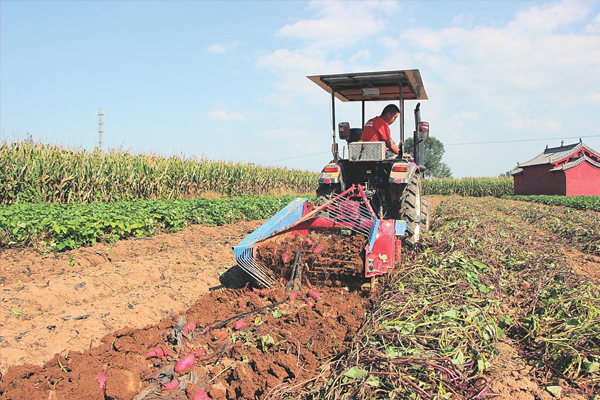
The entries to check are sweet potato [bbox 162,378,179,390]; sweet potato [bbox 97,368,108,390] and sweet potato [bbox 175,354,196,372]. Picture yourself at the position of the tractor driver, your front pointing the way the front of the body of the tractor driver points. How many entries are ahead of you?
0

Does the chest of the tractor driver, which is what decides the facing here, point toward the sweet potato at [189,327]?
no

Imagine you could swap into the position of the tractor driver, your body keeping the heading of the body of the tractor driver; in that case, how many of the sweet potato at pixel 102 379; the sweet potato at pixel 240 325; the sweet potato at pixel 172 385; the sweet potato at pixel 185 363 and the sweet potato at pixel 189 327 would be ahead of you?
0

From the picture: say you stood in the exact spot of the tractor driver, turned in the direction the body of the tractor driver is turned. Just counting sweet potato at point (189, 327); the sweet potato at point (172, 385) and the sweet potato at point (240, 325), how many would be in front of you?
0

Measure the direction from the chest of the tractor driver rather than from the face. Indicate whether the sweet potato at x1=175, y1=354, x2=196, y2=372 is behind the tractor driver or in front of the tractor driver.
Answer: behind

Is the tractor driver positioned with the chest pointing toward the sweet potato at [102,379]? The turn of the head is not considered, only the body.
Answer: no

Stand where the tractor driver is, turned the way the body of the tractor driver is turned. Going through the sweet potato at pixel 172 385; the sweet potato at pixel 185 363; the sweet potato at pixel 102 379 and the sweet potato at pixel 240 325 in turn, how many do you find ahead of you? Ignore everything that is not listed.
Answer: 0

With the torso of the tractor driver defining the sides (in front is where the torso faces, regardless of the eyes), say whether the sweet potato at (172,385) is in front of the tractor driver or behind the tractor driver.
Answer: behind

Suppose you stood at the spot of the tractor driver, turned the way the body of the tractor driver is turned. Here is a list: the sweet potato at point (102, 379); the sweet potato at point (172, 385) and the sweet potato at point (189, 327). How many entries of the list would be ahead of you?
0

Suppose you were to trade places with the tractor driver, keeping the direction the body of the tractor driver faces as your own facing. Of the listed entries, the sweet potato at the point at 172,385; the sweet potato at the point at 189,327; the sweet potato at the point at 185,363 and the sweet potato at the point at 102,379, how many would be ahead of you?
0

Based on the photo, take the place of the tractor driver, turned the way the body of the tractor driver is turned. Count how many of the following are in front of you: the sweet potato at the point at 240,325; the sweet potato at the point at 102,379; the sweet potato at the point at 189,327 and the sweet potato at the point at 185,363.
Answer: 0

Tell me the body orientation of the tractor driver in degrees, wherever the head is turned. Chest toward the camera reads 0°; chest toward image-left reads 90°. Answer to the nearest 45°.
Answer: approximately 225°

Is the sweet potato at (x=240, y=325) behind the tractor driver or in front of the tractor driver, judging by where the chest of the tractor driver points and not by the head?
behind
